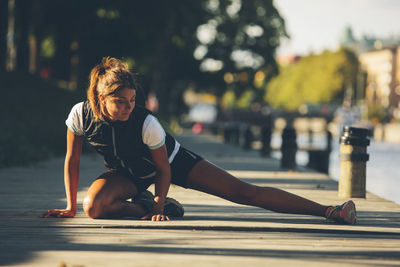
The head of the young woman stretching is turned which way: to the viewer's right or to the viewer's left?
to the viewer's right

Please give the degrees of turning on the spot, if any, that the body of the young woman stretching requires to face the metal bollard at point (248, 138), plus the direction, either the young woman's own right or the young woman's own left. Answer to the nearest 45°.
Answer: approximately 180°

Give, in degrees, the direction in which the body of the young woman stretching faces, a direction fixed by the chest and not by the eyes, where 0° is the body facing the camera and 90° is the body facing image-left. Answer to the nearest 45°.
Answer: approximately 0°

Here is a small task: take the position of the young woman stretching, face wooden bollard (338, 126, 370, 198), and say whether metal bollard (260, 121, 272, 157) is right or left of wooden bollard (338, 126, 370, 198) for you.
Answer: left

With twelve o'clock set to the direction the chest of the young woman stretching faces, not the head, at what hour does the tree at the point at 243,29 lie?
The tree is roughly at 6 o'clock from the young woman stretching.

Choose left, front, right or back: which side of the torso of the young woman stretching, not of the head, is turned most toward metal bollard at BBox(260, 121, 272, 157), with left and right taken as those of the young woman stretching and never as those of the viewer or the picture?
back

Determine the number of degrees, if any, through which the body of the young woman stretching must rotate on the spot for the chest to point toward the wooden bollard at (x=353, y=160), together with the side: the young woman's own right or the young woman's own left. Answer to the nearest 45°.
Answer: approximately 135° to the young woman's own left
